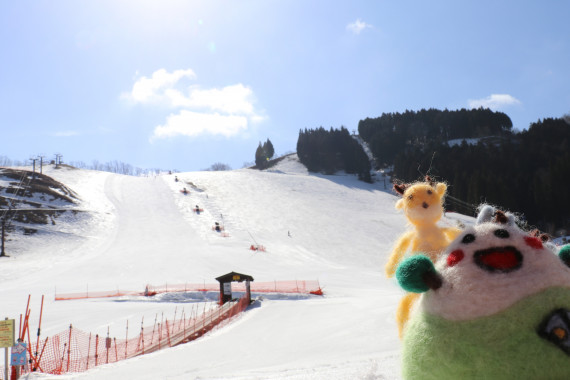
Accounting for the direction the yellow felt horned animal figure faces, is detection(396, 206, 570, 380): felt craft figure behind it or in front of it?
in front

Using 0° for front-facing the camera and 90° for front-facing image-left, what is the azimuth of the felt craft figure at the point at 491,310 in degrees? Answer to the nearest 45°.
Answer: approximately 0°

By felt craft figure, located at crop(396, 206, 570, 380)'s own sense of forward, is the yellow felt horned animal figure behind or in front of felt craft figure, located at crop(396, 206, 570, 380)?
behind

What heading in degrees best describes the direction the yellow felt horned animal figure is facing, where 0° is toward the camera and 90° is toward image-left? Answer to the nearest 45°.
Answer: approximately 0°

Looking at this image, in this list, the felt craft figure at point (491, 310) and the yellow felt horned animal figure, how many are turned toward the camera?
2
